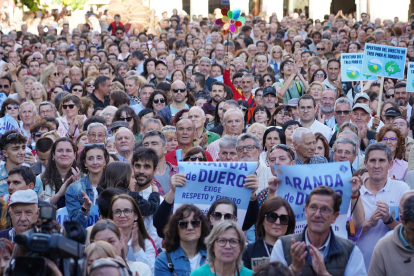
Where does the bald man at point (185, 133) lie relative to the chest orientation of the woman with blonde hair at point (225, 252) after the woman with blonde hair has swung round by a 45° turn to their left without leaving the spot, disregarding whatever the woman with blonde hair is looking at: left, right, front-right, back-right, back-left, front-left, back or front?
back-left

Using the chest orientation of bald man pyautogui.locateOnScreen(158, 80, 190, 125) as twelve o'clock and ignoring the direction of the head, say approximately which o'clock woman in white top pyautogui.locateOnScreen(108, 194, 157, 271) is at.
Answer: The woman in white top is roughly at 12 o'clock from the bald man.

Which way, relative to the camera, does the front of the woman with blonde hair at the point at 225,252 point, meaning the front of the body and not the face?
toward the camera

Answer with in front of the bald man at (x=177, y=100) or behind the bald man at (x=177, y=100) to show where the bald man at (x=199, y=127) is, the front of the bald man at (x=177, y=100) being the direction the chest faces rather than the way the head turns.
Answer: in front

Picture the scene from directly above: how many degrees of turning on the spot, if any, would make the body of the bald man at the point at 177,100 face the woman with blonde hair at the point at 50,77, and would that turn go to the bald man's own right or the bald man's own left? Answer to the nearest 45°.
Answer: approximately 135° to the bald man's own right

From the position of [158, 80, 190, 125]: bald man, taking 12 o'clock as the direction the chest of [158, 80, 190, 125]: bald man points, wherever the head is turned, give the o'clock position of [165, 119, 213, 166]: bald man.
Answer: [165, 119, 213, 166]: bald man is roughly at 12 o'clock from [158, 80, 190, 125]: bald man.

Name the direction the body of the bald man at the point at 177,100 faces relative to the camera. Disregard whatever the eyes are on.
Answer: toward the camera

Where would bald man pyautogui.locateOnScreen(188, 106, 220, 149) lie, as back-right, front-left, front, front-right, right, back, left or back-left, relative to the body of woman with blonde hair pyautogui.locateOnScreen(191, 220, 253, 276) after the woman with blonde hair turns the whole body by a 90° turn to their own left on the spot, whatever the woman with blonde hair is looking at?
left

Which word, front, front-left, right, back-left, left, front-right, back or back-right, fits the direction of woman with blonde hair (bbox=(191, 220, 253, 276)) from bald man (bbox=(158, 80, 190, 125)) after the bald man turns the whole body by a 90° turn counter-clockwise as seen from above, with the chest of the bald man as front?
right
